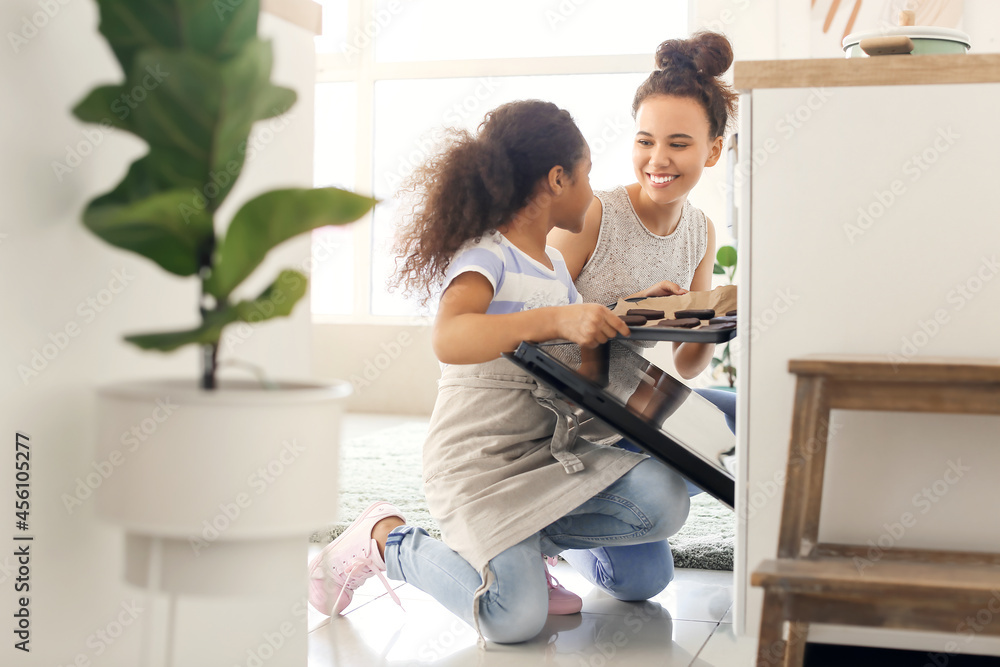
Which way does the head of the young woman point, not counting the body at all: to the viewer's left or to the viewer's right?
to the viewer's left

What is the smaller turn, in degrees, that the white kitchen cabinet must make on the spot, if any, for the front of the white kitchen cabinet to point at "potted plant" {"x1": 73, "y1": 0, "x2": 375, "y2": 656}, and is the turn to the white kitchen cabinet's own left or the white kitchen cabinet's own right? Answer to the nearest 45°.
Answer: approximately 45° to the white kitchen cabinet's own left

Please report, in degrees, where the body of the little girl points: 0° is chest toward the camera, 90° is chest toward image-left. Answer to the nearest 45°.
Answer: approximately 270°

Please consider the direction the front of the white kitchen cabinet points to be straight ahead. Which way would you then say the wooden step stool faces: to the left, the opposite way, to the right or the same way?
to the left

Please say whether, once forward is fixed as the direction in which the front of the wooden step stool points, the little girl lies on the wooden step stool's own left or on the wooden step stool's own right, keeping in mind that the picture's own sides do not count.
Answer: on the wooden step stool's own right

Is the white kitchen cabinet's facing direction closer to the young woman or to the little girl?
the little girl

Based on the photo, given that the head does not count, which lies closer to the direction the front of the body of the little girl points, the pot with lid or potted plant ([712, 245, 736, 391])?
the pot with lid

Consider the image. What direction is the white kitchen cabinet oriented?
to the viewer's left

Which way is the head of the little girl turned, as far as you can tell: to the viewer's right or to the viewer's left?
to the viewer's right
